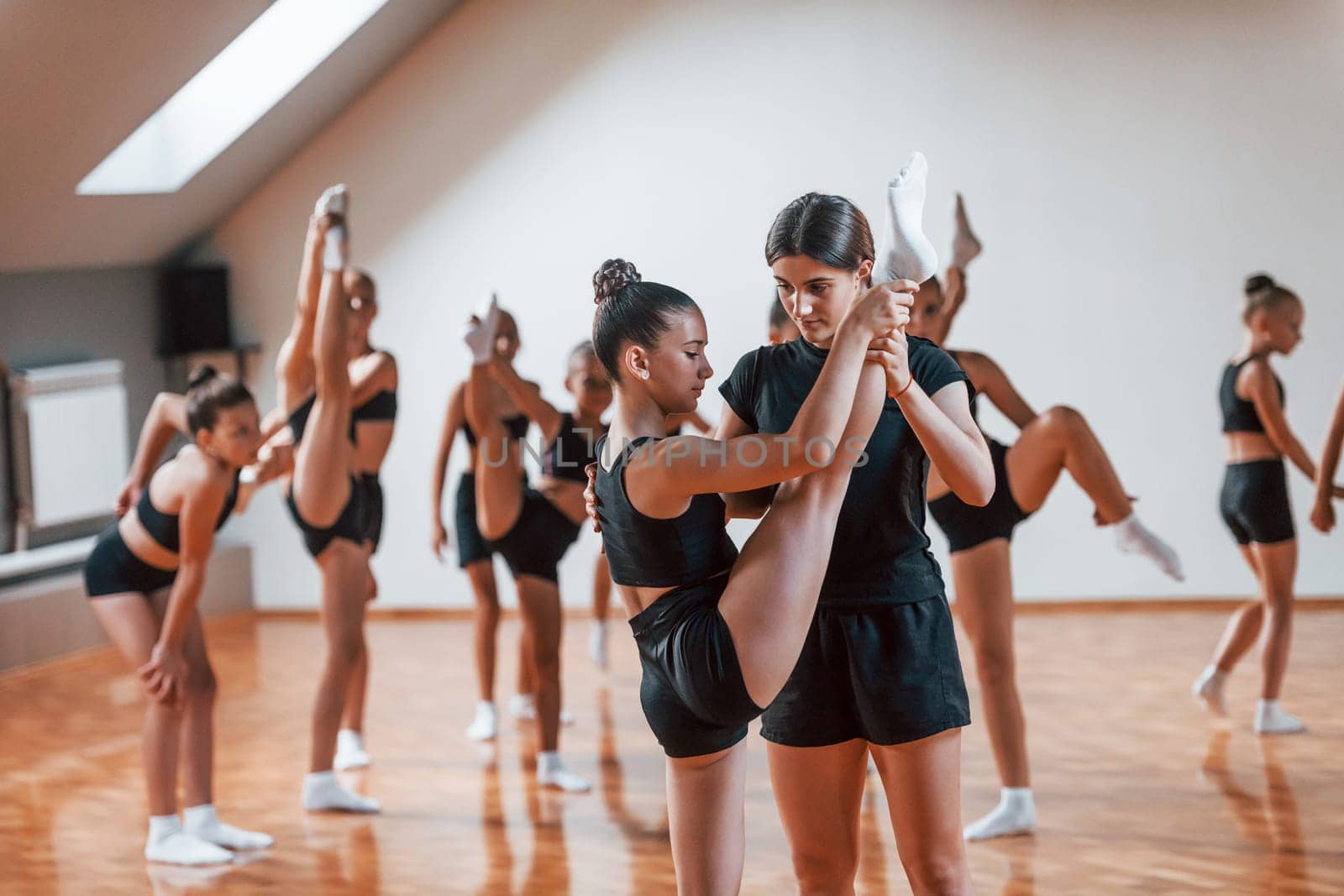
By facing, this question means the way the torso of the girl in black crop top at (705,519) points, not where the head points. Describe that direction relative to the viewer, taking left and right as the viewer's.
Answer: facing to the right of the viewer

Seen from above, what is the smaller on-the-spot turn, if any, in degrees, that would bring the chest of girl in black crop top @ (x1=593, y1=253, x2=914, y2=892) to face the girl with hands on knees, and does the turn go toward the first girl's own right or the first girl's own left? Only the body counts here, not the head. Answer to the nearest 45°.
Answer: approximately 135° to the first girl's own left

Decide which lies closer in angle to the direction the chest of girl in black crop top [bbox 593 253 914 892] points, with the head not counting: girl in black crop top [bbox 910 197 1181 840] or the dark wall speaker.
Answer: the girl in black crop top

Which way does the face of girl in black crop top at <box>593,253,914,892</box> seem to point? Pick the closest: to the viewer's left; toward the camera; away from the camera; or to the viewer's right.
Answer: to the viewer's right

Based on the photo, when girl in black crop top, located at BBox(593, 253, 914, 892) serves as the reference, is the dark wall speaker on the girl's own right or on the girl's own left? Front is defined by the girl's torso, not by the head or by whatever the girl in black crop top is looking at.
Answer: on the girl's own left

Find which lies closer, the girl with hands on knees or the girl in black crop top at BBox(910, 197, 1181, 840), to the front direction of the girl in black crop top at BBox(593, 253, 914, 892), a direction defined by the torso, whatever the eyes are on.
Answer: the girl in black crop top

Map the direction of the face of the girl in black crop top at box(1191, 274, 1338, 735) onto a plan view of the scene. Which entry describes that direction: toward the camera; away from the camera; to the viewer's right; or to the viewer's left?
to the viewer's right
